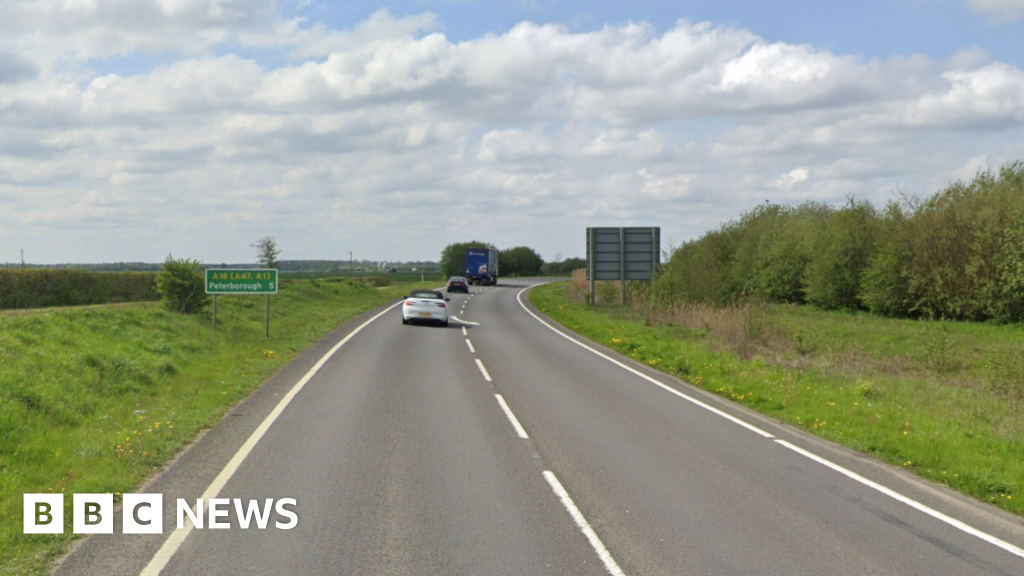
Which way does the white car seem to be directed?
away from the camera

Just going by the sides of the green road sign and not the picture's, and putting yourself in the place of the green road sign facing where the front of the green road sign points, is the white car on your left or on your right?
on your left

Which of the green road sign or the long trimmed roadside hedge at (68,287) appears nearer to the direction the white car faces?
the long trimmed roadside hedge

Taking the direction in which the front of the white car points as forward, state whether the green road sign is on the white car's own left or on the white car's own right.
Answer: on the white car's own left

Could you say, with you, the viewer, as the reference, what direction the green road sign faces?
facing the viewer

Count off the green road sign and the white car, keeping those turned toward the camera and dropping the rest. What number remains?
1

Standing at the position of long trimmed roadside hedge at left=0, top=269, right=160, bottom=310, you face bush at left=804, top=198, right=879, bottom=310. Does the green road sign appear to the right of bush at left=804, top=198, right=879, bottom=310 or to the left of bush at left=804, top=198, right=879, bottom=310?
right

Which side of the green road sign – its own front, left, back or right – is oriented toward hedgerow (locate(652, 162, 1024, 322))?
left

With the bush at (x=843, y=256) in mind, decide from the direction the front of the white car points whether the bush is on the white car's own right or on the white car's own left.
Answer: on the white car's own right

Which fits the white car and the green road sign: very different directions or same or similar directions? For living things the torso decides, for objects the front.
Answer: very different directions

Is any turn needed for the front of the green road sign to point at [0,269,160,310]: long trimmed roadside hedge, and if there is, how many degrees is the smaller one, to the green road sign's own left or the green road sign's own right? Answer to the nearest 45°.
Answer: approximately 135° to the green road sign's own right

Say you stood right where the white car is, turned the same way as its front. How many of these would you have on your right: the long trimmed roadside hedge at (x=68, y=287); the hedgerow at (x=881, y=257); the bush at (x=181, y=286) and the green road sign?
1

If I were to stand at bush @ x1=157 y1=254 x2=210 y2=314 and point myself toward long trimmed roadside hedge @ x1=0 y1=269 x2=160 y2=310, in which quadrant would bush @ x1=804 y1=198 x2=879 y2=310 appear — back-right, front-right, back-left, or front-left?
back-right

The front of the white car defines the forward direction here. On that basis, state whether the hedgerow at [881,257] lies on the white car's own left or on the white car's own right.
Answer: on the white car's own right
